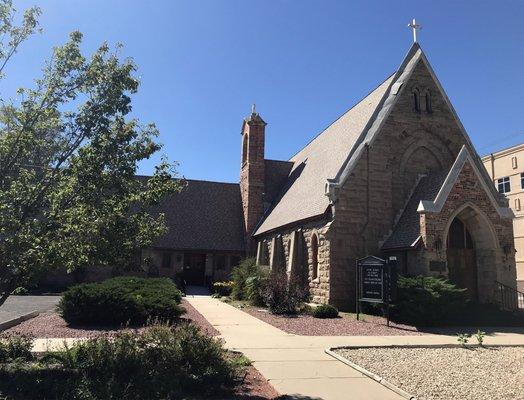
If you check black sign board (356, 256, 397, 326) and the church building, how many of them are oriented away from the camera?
0

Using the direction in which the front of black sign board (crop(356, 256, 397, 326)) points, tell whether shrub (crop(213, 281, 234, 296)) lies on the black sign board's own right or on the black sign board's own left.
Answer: on the black sign board's own right

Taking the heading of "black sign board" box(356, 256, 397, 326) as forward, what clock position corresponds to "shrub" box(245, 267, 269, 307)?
The shrub is roughly at 3 o'clock from the black sign board.

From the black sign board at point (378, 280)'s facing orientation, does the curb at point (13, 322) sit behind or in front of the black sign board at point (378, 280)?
in front

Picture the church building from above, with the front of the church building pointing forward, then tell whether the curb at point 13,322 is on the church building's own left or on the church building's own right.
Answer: on the church building's own right

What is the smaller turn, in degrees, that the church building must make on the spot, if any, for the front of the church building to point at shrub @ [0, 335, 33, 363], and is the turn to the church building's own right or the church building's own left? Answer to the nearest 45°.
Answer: approximately 90° to the church building's own right

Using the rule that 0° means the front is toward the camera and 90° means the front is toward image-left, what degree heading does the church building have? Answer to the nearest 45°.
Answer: approximately 315°

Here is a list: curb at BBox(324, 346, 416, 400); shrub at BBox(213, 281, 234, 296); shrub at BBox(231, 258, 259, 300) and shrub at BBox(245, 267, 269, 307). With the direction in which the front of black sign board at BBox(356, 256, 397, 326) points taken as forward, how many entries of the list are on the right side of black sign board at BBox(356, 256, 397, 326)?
3

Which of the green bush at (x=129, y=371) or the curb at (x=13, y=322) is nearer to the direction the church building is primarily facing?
the green bush

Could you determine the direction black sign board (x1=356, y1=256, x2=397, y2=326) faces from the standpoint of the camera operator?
facing the viewer and to the left of the viewer

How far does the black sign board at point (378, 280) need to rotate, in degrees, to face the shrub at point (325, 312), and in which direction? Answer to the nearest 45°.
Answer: approximately 90° to its right

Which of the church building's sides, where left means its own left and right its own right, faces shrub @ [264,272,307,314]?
right

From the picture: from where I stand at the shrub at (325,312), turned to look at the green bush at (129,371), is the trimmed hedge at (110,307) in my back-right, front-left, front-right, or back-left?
front-right
